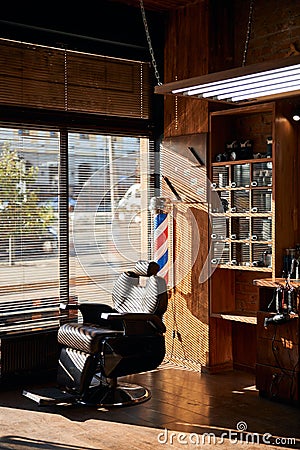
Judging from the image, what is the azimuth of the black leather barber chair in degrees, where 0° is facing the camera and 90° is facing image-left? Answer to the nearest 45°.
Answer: approximately 45°

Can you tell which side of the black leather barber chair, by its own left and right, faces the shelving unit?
back

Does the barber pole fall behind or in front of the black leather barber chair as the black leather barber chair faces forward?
behind
